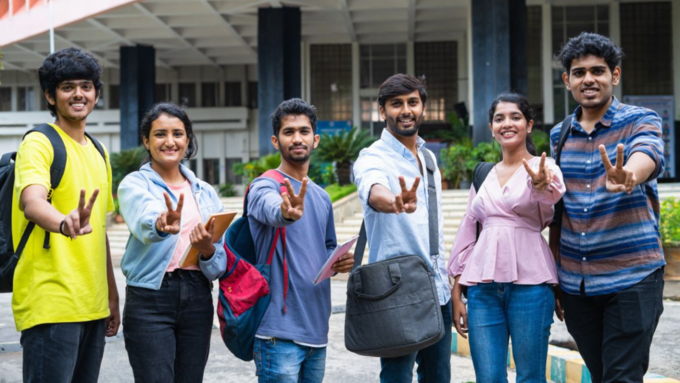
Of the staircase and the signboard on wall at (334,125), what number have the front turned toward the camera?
2

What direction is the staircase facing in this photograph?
toward the camera

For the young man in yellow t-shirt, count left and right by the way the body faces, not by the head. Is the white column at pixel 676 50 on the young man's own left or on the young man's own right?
on the young man's own left

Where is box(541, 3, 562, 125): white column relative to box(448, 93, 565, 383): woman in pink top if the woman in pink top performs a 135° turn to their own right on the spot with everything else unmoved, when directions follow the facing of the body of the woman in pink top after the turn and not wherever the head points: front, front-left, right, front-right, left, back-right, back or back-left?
front-right

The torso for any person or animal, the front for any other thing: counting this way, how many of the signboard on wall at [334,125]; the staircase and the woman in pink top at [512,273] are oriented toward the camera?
3

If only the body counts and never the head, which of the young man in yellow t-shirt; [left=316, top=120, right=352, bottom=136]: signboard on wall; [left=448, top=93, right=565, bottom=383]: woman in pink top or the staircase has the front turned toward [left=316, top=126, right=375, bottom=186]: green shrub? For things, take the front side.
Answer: the signboard on wall

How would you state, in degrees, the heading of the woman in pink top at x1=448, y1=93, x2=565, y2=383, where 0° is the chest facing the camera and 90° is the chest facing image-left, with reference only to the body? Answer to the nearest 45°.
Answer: approximately 0°

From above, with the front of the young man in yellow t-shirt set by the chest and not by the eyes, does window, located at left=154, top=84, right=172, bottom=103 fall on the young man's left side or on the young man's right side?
on the young man's left side
